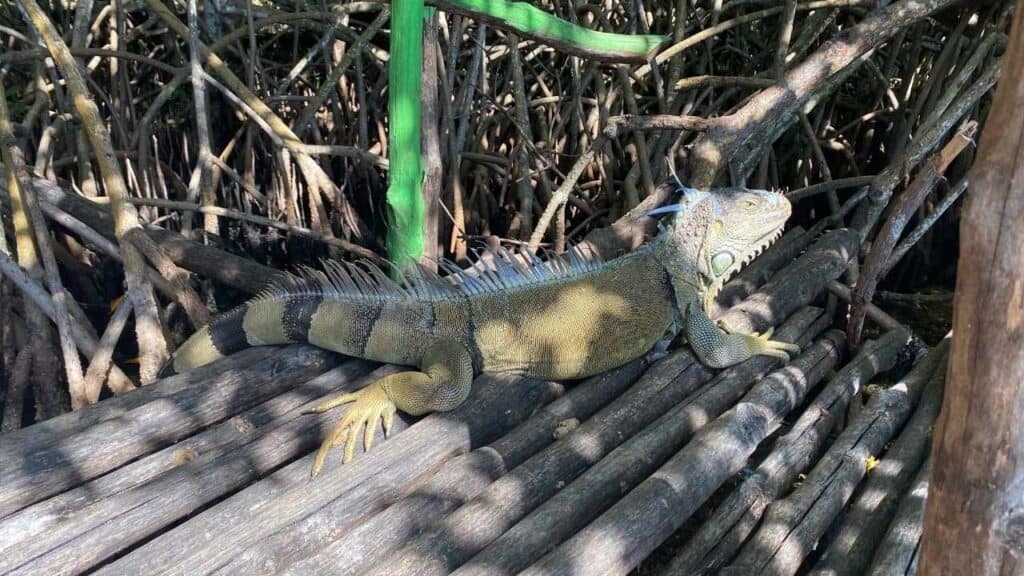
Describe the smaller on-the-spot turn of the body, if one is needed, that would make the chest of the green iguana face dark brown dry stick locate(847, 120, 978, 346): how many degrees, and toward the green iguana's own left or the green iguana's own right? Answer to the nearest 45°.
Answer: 0° — it already faces it

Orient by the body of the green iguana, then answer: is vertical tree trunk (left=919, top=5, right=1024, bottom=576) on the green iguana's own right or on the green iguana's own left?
on the green iguana's own right

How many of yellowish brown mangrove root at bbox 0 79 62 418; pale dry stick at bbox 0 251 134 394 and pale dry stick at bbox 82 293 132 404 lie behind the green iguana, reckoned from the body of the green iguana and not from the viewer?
3

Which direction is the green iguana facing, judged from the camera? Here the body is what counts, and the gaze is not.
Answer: to the viewer's right

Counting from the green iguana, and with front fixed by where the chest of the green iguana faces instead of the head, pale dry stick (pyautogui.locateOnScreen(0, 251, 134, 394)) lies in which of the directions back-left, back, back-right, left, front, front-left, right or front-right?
back

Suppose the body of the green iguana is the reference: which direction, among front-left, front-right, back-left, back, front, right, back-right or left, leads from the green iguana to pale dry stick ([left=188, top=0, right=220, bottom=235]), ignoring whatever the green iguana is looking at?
back-left

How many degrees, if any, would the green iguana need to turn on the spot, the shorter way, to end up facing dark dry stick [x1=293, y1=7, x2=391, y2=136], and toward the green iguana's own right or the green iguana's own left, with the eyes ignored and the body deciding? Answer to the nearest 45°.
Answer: approximately 135° to the green iguana's own left

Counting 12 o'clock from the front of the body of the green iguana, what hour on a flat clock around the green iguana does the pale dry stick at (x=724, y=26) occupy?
The pale dry stick is roughly at 10 o'clock from the green iguana.

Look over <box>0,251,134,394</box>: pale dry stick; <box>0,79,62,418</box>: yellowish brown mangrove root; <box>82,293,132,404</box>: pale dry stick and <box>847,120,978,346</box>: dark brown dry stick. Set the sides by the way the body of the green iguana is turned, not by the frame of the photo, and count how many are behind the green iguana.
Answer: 3

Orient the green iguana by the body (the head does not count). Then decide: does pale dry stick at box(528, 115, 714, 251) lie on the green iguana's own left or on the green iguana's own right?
on the green iguana's own left

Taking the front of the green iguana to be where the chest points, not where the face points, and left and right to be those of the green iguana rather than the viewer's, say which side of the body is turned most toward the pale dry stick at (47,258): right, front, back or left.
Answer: back

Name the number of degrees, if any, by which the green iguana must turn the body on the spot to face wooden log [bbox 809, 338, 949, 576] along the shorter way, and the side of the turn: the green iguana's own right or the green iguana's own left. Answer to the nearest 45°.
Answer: approximately 45° to the green iguana's own right
